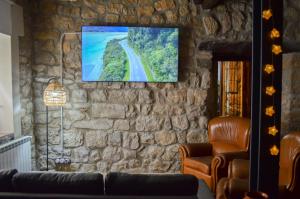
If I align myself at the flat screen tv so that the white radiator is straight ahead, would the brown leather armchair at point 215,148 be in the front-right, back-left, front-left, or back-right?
back-left

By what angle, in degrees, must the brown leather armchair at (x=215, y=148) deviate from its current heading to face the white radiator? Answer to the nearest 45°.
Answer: approximately 45° to its right

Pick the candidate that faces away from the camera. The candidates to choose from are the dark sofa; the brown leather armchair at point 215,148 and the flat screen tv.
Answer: the dark sofa

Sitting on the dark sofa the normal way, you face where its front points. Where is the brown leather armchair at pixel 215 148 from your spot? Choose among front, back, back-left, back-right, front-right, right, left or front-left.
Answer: front-right

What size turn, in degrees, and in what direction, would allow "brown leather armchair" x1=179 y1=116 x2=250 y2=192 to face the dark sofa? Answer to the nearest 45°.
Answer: approximately 45° to its left

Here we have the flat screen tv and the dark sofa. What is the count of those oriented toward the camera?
1

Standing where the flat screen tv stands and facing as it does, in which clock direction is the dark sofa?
The dark sofa is roughly at 12 o'clock from the flat screen tv.

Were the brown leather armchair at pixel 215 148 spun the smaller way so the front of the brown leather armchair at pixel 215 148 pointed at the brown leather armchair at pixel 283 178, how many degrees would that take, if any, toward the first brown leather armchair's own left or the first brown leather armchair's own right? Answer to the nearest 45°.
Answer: approximately 90° to the first brown leather armchair's own left

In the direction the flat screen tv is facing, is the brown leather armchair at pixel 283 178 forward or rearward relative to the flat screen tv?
forward

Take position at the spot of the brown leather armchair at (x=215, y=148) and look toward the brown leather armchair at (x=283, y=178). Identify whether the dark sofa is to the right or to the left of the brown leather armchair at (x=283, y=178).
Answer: right

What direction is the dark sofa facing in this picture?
away from the camera

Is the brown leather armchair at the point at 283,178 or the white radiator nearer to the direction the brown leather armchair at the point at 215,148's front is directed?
the white radiator

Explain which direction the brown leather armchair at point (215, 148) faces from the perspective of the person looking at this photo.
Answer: facing the viewer and to the left of the viewer

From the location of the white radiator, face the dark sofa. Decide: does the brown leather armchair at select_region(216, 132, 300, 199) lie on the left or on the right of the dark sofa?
left

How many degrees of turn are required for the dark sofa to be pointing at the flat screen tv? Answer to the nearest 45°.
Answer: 0° — it already faces it

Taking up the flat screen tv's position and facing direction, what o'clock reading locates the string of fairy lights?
The string of fairy lights is roughly at 11 o'clock from the flat screen tv.

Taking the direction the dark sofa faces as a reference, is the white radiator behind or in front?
in front

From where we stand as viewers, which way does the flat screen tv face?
facing the viewer
